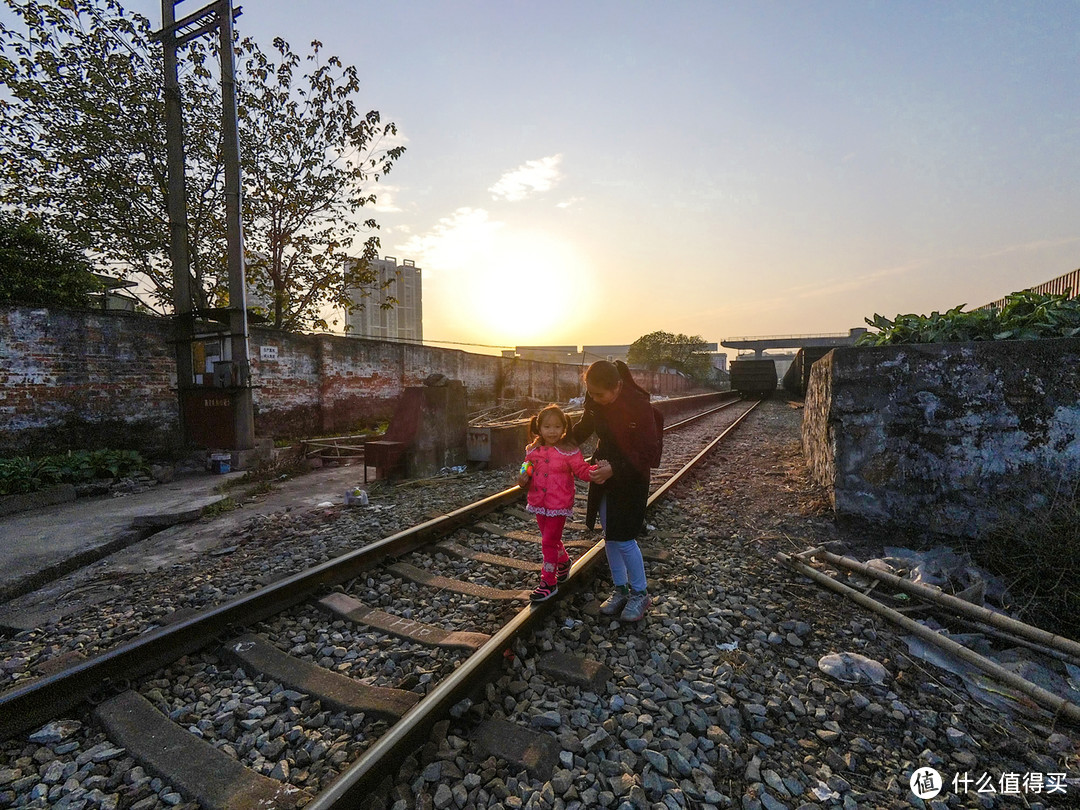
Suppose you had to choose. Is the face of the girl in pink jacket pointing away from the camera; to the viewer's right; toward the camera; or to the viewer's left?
toward the camera

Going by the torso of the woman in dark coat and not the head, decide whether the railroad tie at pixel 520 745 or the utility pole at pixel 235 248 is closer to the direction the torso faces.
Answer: the railroad tie

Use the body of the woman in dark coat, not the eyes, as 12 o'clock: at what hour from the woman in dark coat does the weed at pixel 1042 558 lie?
The weed is roughly at 7 o'clock from the woman in dark coat.

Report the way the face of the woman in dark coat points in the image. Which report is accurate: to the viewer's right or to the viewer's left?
to the viewer's left

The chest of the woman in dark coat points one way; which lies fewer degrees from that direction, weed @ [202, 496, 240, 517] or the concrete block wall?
the weed

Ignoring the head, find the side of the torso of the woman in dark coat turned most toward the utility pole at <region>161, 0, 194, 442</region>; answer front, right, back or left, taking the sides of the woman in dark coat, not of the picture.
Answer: right

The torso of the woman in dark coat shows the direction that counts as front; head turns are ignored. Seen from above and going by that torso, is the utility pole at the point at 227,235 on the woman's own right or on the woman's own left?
on the woman's own right

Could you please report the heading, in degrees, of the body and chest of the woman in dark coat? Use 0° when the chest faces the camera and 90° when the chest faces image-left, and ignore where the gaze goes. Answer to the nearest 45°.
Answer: approximately 45°

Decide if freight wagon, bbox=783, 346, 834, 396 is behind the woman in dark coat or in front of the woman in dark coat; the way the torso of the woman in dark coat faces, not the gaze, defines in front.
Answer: behind

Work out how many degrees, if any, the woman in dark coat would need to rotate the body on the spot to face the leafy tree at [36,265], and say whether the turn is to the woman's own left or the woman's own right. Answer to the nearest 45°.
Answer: approximately 90° to the woman's own right

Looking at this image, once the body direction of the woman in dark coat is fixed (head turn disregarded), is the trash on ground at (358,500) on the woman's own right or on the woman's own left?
on the woman's own right
